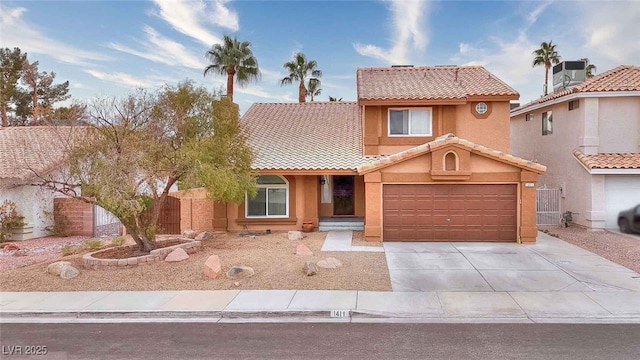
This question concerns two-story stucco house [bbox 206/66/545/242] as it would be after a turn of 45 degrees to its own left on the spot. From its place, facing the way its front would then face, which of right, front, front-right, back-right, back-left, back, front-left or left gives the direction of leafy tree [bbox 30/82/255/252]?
right

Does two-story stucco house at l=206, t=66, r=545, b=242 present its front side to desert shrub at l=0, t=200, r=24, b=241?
no

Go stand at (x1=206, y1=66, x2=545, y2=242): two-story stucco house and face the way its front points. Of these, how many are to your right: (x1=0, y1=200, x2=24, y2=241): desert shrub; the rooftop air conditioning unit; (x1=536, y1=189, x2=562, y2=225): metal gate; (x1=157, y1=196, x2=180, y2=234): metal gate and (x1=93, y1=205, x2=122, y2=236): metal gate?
3

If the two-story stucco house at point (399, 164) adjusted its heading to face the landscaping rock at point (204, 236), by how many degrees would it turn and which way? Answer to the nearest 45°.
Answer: approximately 90° to its right

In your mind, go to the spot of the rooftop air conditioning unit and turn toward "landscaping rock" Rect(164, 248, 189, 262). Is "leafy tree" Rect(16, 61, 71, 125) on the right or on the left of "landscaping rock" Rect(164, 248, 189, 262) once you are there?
right

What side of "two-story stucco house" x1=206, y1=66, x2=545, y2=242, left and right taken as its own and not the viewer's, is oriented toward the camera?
front

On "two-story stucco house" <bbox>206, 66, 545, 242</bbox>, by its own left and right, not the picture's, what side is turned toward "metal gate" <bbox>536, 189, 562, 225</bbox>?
left

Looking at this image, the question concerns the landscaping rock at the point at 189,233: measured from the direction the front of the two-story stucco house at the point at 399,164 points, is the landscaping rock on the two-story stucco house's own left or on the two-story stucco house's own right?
on the two-story stucco house's own right

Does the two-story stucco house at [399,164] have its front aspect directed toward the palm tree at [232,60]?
no

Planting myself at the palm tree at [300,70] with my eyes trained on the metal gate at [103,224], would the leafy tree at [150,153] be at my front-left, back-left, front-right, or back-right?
front-left

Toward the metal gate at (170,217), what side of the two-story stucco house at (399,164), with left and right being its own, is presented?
right

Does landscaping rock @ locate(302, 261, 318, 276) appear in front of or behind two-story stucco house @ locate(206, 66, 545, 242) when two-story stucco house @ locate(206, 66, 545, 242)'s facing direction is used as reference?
in front

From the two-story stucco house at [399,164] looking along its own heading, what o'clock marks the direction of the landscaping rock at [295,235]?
The landscaping rock is roughly at 2 o'clock from the two-story stucco house.

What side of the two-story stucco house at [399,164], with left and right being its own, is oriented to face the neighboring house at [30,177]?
right

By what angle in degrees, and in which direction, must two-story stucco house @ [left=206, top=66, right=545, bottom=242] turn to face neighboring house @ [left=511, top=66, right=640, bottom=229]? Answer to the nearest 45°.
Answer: approximately 90° to its left

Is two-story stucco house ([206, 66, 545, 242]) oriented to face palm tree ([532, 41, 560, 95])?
no
